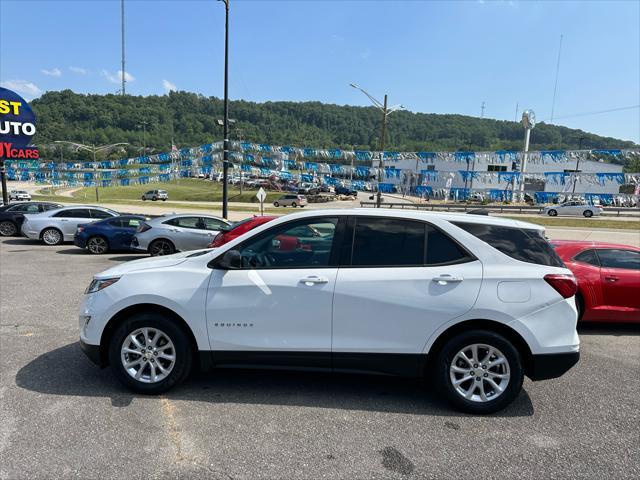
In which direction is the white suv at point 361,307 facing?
to the viewer's left

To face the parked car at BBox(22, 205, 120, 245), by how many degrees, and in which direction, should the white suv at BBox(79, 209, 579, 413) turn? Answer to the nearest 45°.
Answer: approximately 45° to its right

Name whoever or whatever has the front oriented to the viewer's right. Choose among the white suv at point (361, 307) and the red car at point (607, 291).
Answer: the red car

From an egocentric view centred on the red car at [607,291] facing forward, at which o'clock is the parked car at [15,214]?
The parked car is roughly at 6 o'clock from the red car.

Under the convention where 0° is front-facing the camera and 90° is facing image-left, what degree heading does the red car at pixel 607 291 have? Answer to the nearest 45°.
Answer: approximately 270°

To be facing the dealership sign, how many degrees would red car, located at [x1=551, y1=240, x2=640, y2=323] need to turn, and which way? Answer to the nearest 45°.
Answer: approximately 180°

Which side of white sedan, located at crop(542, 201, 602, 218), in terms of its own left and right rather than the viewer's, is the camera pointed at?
left

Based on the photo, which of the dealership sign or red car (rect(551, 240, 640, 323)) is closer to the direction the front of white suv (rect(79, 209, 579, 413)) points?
the dealership sign
